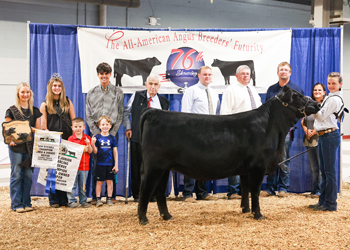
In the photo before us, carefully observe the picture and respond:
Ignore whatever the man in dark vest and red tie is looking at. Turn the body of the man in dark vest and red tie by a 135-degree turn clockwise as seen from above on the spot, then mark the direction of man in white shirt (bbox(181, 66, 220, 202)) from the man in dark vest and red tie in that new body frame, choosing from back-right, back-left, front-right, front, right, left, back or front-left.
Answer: back-right

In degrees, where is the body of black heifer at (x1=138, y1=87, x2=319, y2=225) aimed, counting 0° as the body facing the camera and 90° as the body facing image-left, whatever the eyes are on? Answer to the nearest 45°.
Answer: approximately 270°

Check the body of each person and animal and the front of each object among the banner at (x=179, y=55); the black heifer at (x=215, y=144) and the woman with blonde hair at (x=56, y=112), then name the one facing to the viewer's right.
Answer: the black heifer

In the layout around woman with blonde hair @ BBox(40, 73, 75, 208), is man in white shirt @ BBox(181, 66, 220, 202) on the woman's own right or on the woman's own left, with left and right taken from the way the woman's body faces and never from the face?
on the woman's own left

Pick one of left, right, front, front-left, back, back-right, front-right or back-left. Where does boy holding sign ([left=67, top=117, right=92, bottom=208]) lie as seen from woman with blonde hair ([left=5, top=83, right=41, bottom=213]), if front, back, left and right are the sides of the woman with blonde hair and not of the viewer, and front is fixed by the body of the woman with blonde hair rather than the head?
left

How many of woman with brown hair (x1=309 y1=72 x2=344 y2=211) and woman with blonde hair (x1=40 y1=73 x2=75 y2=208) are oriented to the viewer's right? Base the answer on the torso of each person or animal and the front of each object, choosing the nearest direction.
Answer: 0
